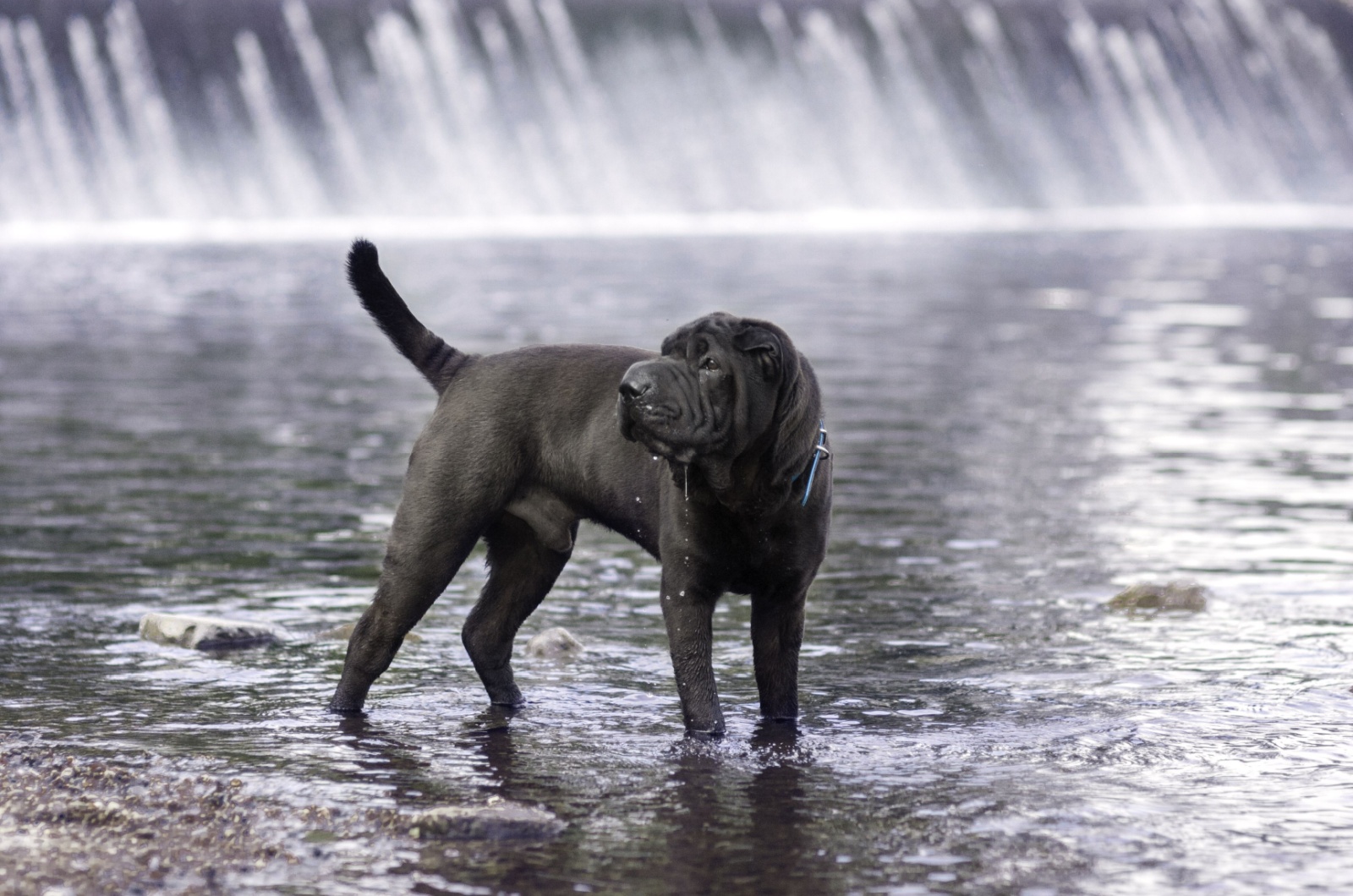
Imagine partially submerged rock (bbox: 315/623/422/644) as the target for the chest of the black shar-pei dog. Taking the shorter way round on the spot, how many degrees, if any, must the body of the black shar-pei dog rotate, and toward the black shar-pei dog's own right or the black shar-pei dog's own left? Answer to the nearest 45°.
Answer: approximately 180°

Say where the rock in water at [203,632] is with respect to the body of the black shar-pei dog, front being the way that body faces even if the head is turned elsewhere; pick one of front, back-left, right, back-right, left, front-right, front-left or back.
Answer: back

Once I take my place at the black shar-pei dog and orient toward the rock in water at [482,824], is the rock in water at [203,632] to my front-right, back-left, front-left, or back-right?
back-right

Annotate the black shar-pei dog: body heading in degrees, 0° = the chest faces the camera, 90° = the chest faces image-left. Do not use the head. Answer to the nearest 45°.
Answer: approximately 315°

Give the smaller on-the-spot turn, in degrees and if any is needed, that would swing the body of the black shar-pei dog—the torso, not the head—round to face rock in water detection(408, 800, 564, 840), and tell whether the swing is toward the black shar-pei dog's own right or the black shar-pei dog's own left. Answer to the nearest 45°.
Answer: approximately 90° to the black shar-pei dog's own right

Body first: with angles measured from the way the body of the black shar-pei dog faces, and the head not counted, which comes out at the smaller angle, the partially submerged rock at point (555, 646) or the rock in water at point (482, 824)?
the rock in water

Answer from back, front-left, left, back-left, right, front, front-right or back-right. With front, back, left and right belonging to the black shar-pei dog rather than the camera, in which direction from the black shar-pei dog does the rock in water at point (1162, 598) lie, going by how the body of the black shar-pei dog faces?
left

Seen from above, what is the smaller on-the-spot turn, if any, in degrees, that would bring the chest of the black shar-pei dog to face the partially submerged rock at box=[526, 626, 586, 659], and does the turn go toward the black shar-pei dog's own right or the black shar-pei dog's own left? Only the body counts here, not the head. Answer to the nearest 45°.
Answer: approximately 135° to the black shar-pei dog's own left
